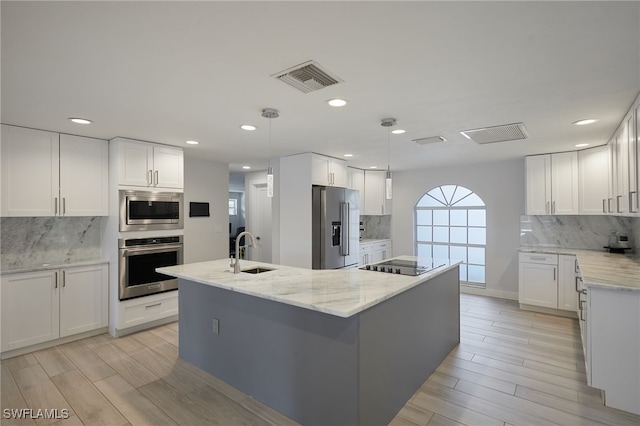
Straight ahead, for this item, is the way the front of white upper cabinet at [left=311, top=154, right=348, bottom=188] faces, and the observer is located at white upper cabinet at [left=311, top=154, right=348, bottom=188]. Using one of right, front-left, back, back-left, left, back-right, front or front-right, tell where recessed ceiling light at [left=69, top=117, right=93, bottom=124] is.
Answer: right

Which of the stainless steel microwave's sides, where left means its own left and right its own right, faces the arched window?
left

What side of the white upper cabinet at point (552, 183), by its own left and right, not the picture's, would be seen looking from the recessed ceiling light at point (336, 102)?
front

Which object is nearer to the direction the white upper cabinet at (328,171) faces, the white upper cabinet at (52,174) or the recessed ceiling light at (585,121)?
the recessed ceiling light

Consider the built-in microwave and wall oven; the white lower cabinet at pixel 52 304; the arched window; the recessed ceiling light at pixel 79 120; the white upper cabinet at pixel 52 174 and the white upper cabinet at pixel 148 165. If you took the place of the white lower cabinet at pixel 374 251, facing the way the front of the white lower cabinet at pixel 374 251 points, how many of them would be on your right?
5

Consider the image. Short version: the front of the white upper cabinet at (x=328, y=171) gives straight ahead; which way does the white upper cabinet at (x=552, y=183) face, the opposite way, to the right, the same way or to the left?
to the right

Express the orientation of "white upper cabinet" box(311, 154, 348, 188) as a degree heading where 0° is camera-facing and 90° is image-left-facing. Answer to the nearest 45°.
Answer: approximately 315°

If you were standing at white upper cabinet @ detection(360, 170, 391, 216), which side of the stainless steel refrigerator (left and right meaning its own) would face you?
left

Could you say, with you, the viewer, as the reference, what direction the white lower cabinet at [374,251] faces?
facing the viewer and to the right of the viewer

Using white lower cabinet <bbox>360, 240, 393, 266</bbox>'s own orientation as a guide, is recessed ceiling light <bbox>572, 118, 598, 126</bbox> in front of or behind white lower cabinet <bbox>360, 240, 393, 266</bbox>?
in front

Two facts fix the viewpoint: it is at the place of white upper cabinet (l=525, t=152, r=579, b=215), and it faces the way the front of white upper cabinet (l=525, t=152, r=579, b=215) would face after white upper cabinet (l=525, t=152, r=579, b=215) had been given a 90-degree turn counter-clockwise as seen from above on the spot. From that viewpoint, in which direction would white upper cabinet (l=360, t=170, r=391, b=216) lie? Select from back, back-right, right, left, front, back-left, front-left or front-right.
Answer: back

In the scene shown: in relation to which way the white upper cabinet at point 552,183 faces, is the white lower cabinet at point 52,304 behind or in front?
in front
